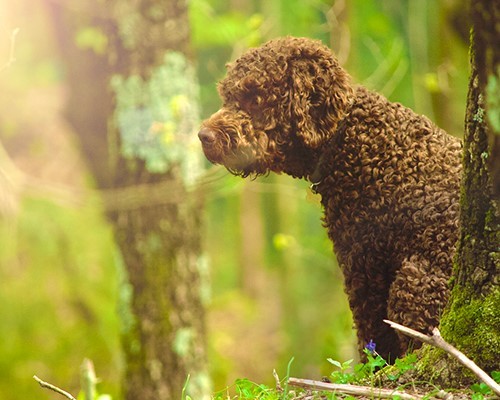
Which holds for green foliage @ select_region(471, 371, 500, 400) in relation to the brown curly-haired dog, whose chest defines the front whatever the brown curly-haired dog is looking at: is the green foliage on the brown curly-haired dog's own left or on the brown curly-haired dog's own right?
on the brown curly-haired dog's own left

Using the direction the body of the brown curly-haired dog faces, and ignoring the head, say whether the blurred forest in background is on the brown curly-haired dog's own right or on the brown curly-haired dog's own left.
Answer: on the brown curly-haired dog's own right

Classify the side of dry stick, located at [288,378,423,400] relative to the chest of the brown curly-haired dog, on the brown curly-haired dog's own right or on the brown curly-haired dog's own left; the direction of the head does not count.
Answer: on the brown curly-haired dog's own left

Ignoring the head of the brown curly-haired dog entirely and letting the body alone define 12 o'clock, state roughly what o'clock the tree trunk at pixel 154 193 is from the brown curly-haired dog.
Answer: The tree trunk is roughly at 2 o'clock from the brown curly-haired dog.

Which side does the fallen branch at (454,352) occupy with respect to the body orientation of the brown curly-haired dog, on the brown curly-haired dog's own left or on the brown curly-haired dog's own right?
on the brown curly-haired dog's own left

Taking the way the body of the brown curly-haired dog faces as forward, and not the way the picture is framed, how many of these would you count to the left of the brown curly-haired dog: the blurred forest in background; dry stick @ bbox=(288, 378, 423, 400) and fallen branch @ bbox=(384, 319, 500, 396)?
2

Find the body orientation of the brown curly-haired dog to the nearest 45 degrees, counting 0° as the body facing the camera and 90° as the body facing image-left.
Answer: approximately 90°

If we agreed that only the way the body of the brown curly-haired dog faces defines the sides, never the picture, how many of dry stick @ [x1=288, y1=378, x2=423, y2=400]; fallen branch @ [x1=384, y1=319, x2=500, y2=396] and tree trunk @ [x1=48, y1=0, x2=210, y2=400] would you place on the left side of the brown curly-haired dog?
2
